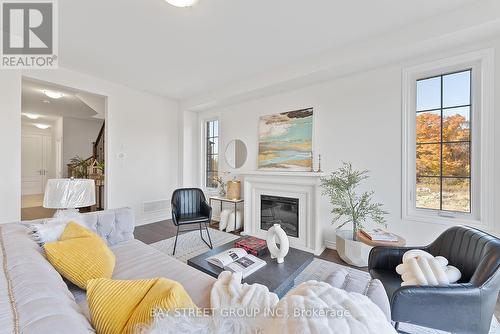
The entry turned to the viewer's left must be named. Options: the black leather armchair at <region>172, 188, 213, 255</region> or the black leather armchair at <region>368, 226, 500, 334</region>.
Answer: the black leather armchair at <region>368, 226, 500, 334</region>

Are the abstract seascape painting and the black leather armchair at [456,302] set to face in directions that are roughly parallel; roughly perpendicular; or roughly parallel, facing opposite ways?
roughly perpendicular

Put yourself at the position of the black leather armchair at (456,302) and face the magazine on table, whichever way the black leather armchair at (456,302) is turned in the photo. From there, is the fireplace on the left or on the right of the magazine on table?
right

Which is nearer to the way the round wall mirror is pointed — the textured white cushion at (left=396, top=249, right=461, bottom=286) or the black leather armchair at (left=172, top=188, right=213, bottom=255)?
the black leather armchair

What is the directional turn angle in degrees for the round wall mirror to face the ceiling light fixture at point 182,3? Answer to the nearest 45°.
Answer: approximately 45° to its left

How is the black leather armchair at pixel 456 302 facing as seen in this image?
to the viewer's left

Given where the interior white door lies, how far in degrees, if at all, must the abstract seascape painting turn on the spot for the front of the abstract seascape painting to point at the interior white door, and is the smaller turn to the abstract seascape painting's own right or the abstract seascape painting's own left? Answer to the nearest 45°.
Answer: approximately 45° to the abstract seascape painting's own right

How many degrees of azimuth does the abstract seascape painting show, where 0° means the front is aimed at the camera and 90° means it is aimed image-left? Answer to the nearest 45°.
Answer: approximately 45°

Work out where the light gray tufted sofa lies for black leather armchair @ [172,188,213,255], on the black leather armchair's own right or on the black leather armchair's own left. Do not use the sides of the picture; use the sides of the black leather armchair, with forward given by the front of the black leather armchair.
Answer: on the black leather armchair's own right

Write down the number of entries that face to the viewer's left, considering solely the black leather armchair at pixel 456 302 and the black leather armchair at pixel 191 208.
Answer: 1
